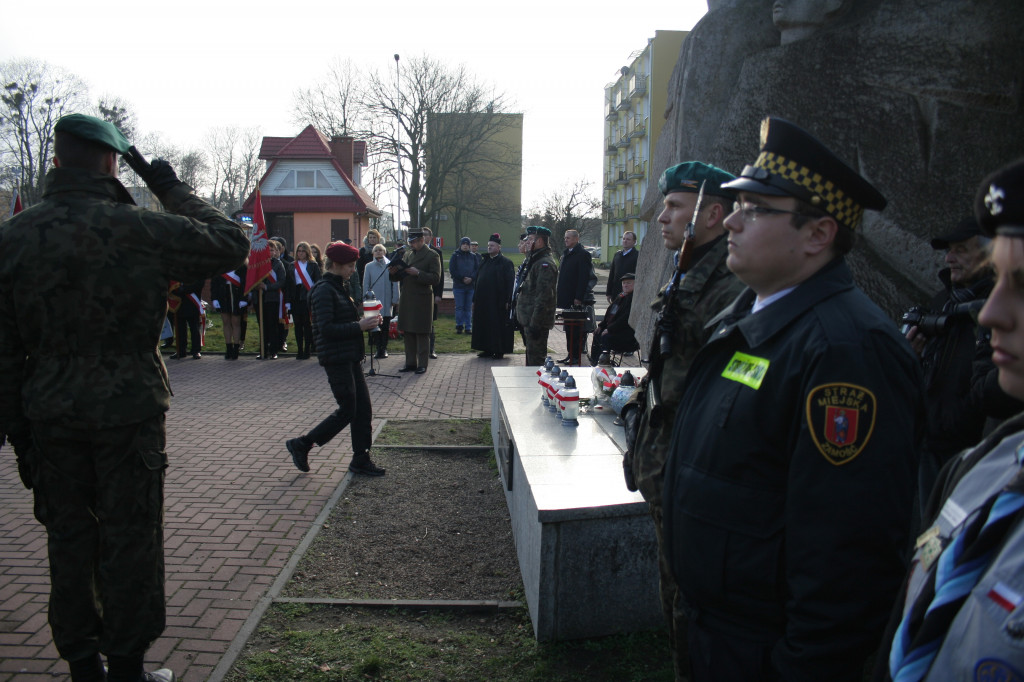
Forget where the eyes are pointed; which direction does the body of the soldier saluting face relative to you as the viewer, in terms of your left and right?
facing away from the viewer and to the right of the viewer

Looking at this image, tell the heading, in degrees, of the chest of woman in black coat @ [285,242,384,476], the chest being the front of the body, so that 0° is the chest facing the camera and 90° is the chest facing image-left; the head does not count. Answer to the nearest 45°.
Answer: approximately 270°

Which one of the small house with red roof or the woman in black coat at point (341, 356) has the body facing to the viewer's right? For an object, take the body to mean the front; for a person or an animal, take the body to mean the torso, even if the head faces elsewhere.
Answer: the woman in black coat

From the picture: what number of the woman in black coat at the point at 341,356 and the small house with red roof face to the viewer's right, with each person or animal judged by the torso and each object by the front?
1

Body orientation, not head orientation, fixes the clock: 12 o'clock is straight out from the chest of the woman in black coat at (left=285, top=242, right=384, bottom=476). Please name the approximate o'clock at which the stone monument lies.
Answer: The stone monument is roughly at 1 o'clock from the woman in black coat.

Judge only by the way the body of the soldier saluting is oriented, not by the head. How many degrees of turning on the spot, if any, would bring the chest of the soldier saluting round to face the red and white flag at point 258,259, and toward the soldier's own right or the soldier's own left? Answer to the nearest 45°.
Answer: approximately 45° to the soldier's own left

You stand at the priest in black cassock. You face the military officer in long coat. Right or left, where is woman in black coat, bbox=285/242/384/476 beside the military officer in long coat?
left

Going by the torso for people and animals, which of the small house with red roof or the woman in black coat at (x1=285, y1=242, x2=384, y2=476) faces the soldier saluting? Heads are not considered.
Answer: the small house with red roof

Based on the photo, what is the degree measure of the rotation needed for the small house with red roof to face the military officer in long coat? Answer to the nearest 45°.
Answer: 0° — it already faces them

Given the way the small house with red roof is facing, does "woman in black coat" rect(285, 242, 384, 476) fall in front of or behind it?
in front

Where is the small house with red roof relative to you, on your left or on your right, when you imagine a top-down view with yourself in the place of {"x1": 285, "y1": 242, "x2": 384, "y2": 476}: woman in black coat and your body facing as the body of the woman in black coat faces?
on your left

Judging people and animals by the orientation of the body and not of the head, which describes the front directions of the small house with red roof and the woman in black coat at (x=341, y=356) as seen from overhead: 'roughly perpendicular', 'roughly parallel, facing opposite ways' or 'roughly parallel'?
roughly perpendicular

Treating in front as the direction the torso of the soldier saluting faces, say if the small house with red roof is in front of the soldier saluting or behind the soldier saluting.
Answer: in front

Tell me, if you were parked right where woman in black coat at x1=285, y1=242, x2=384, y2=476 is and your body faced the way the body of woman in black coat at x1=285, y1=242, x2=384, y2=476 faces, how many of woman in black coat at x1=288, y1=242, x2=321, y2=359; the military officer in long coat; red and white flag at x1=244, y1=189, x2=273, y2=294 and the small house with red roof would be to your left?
4

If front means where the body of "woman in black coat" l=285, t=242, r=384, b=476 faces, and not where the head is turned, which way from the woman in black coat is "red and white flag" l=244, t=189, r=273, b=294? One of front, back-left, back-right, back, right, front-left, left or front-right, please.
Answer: left
